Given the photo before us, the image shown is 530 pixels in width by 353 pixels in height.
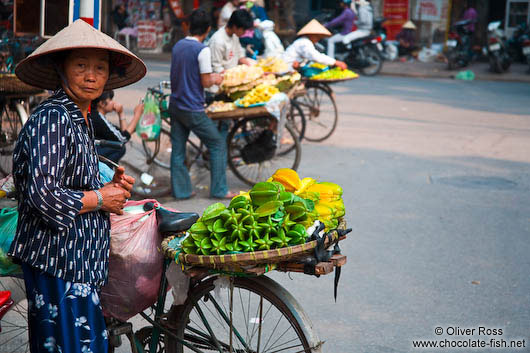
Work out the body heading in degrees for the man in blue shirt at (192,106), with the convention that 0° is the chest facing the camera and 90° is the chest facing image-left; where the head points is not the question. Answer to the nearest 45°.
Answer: approximately 225°

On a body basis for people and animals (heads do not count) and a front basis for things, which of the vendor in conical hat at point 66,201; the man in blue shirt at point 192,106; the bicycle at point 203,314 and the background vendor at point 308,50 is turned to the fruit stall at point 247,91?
the man in blue shirt

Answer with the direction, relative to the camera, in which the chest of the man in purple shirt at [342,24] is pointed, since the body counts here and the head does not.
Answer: to the viewer's left

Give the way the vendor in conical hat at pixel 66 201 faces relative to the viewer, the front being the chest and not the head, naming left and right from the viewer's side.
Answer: facing the viewer and to the right of the viewer

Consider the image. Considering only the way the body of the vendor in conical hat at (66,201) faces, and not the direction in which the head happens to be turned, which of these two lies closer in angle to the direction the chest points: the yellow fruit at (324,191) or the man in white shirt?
the yellow fruit

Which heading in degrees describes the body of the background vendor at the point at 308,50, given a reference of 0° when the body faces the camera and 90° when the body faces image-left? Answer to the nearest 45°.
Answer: approximately 270°

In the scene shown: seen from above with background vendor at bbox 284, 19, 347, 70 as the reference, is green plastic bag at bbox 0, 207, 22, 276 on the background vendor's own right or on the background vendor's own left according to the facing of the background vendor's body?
on the background vendor's own right

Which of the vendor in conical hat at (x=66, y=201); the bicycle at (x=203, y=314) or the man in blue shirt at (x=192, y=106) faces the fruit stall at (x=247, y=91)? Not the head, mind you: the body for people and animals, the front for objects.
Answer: the man in blue shirt

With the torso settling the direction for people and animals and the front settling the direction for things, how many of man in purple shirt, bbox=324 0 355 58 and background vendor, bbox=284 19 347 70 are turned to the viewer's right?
1

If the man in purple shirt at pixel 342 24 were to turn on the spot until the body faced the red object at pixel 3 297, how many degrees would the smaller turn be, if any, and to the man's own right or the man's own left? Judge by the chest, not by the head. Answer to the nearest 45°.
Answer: approximately 90° to the man's own left

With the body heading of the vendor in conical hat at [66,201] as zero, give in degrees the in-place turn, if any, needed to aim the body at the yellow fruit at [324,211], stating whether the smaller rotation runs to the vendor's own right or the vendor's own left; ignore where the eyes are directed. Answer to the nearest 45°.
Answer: approximately 45° to the vendor's own left
